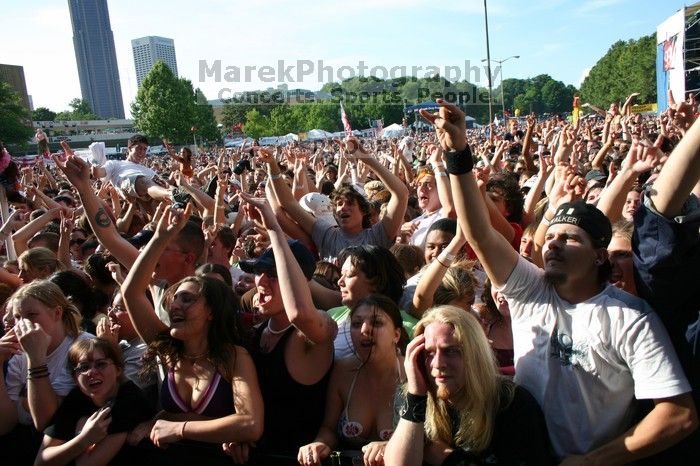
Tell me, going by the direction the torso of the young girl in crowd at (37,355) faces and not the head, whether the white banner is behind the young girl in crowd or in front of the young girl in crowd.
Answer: behind

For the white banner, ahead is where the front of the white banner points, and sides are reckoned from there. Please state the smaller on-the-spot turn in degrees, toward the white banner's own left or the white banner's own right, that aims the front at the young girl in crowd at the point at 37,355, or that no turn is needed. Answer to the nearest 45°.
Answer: approximately 45° to the white banner's own left

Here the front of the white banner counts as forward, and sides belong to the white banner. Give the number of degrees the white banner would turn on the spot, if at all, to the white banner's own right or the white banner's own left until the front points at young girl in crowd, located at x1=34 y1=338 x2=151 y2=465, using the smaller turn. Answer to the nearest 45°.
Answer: approximately 45° to the white banner's own left

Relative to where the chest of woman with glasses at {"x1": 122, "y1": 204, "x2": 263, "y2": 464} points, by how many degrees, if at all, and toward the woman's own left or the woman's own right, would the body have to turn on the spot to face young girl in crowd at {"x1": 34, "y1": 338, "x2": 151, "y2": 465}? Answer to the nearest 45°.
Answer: approximately 45° to the woman's own right

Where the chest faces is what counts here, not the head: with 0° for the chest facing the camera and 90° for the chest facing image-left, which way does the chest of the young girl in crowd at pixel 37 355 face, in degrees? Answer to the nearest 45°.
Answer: approximately 45°

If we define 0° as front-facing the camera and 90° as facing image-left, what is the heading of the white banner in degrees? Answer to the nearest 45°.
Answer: approximately 45°

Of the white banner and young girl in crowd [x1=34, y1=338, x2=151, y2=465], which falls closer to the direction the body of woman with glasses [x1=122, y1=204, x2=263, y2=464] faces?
the young girl in crowd
